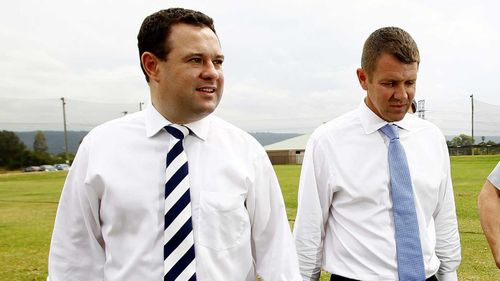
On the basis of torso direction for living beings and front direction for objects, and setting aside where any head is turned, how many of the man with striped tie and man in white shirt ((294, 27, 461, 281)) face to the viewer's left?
0

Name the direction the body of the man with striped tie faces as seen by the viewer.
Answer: toward the camera

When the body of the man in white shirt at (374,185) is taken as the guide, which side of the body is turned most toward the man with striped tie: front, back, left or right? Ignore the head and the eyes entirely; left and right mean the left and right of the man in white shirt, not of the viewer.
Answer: right

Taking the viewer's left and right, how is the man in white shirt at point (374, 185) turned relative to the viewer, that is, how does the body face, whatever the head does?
facing the viewer and to the right of the viewer

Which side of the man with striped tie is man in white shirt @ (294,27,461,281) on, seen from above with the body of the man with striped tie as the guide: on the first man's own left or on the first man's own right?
on the first man's own left

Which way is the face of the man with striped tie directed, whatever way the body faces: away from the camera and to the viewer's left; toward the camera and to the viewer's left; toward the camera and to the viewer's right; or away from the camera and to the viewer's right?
toward the camera and to the viewer's right

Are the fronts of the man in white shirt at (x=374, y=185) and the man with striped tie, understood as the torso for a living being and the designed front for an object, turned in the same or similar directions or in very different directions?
same or similar directions
